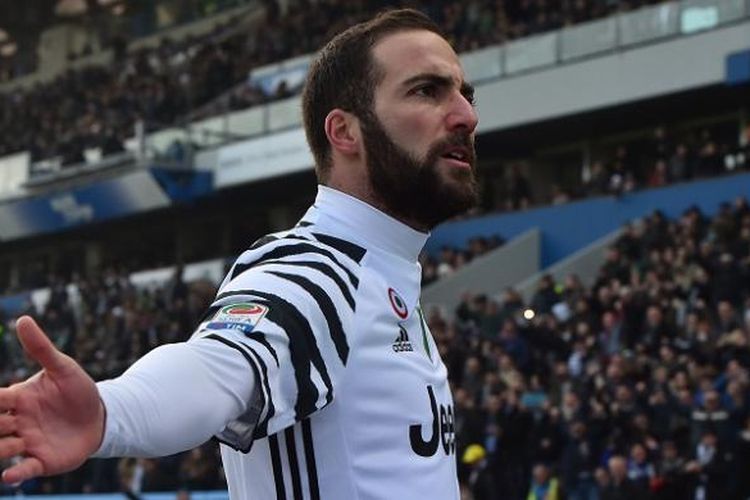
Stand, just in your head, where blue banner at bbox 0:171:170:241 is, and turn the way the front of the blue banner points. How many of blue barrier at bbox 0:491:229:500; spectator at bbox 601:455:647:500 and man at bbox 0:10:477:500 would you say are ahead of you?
3

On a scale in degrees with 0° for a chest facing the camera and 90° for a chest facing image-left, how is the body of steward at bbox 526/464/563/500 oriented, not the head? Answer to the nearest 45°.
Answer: approximately 0°

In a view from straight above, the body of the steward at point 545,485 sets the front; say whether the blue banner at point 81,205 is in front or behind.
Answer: behind

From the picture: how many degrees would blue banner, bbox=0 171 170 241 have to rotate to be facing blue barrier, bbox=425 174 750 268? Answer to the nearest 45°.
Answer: approximately 45° to its left

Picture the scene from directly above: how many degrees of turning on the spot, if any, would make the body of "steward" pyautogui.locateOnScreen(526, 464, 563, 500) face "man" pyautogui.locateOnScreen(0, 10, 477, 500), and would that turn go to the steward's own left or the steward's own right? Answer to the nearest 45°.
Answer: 0° — they already face them

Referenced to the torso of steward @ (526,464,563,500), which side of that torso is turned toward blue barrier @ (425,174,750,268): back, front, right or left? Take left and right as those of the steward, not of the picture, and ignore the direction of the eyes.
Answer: back

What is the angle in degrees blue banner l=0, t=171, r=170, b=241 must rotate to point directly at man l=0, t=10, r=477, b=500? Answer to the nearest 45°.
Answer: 0° — it already faces them

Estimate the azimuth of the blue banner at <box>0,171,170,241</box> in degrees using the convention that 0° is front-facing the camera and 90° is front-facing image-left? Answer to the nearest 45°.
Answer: approximately 0°

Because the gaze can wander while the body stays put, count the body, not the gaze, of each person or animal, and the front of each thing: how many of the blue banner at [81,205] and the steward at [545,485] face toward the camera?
2

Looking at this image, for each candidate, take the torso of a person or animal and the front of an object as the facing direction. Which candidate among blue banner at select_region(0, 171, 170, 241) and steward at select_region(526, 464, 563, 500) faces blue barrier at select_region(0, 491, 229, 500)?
the blue banner
